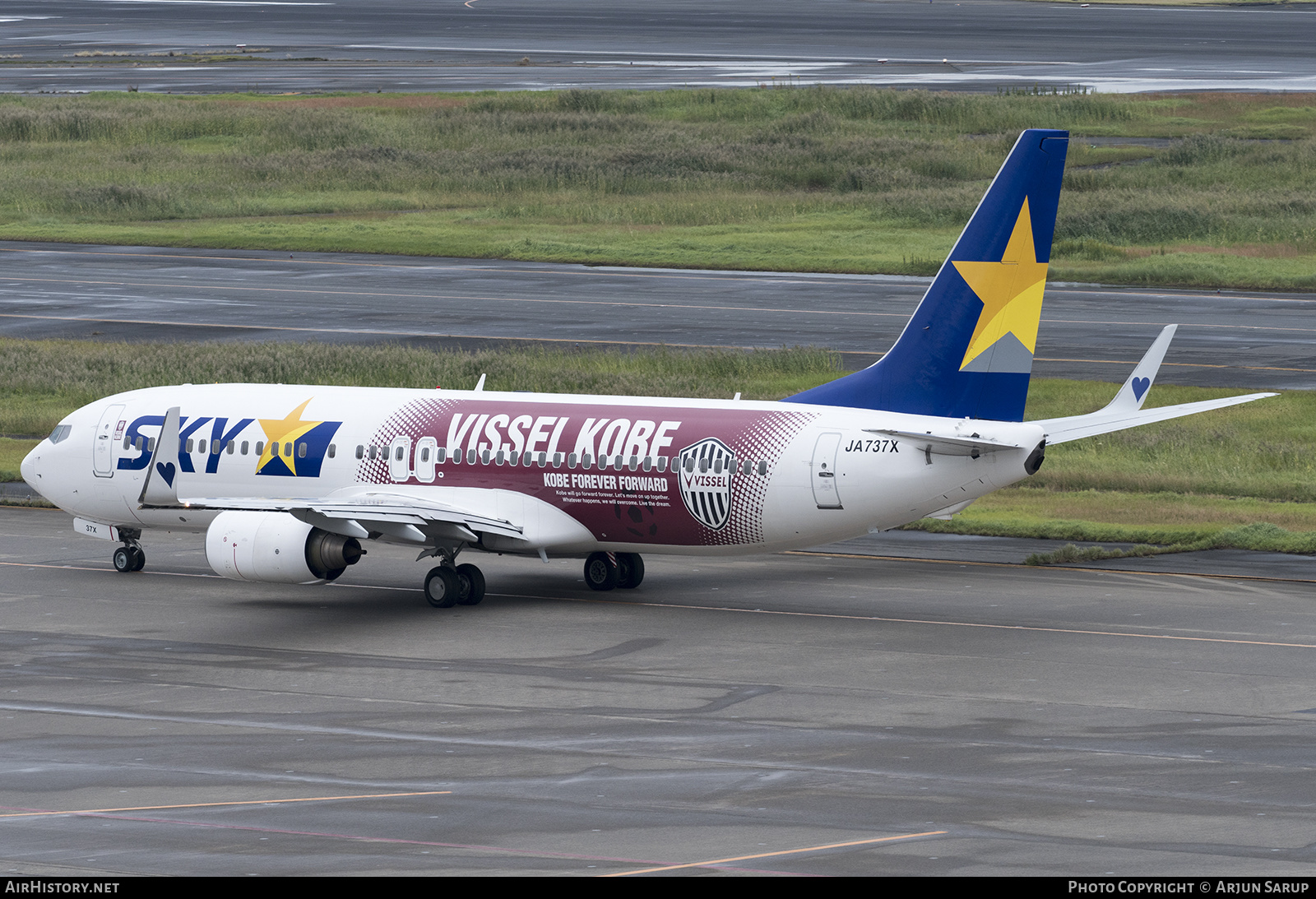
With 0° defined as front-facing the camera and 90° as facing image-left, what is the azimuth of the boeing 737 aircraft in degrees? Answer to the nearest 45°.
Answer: approximately 135°
